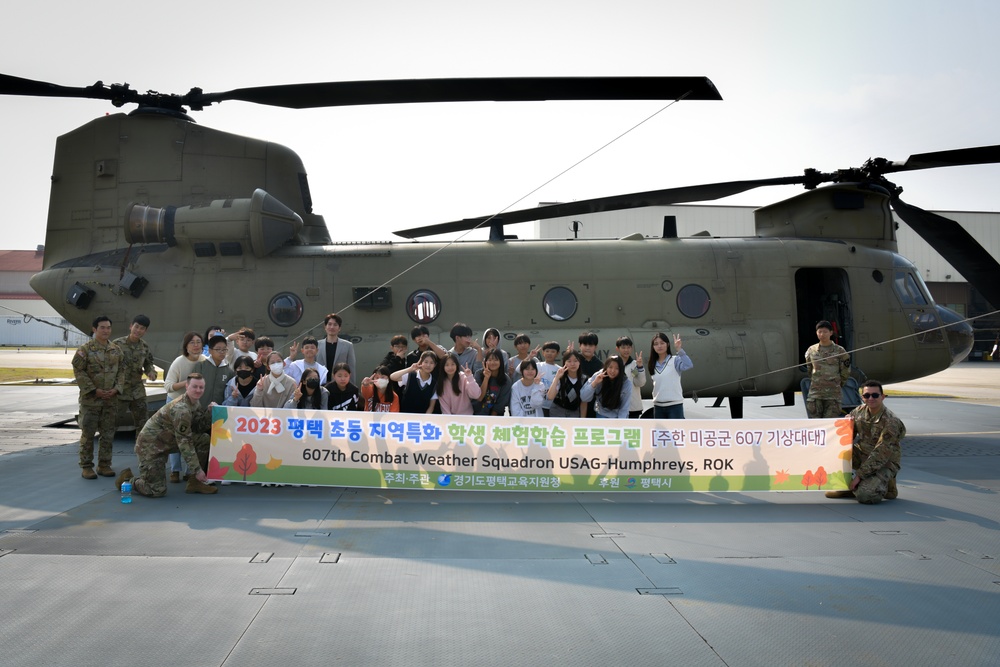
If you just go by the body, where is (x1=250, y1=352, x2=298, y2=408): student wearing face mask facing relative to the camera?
toward the camera

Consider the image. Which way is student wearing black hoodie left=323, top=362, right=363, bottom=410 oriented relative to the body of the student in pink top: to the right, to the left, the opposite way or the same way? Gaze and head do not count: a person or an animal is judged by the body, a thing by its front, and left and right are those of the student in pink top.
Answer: the same way

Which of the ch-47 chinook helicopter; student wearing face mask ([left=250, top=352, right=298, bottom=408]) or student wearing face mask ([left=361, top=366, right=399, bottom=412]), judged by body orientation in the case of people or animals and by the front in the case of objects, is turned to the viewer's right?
the ch-47 chinook helicopter

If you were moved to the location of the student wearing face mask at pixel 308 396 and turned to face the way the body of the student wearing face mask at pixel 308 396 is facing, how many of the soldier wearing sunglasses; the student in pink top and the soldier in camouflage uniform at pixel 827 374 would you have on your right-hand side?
0

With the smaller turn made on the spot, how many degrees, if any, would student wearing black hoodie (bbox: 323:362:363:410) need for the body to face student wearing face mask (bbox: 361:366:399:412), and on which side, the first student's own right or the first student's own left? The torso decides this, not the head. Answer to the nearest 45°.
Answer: approximately 90° to the first student's own left

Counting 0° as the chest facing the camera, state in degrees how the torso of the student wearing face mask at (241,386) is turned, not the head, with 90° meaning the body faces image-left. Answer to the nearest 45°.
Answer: approximately 0°

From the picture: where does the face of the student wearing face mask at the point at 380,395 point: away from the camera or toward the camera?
toward the camera

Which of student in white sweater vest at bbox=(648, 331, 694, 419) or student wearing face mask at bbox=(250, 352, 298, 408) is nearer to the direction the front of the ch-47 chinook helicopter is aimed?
the student in white sweater vest

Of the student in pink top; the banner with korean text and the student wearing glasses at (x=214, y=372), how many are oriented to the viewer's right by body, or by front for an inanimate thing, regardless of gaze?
0

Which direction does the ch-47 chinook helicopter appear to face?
to the viewer's right

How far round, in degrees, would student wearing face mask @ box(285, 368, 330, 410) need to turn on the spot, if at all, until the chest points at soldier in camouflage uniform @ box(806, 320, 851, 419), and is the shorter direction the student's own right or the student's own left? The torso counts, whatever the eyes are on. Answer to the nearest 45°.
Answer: approximately 90° to the student's own left

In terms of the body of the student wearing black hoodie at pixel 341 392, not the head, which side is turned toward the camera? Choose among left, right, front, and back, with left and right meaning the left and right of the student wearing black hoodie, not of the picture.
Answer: front

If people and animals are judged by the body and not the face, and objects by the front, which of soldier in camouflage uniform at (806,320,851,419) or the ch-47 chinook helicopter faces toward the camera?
the soldier in camouflage uniform

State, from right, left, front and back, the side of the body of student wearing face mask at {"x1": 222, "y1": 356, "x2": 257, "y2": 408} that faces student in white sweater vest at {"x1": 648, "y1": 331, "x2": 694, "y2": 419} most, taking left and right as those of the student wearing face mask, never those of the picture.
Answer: left

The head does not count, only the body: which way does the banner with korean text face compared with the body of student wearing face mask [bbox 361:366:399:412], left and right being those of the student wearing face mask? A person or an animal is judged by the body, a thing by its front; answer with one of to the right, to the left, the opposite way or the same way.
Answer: the same way

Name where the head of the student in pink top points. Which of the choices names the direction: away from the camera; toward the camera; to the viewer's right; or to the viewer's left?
toward the camera

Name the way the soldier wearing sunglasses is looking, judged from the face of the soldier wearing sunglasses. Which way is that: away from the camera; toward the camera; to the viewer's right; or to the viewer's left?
toward the camera

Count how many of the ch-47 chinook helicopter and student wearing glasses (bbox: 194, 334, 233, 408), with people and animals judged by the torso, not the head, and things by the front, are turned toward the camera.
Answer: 1

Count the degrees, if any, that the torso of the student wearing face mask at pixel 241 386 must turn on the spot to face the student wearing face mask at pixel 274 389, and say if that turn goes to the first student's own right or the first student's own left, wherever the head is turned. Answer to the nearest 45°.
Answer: approximately 45° to the first student's own left
